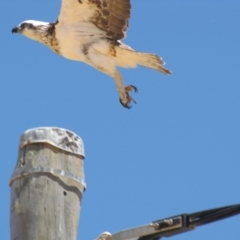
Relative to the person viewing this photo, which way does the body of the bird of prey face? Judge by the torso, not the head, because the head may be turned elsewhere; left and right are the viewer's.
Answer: facing to the left of the viewer
